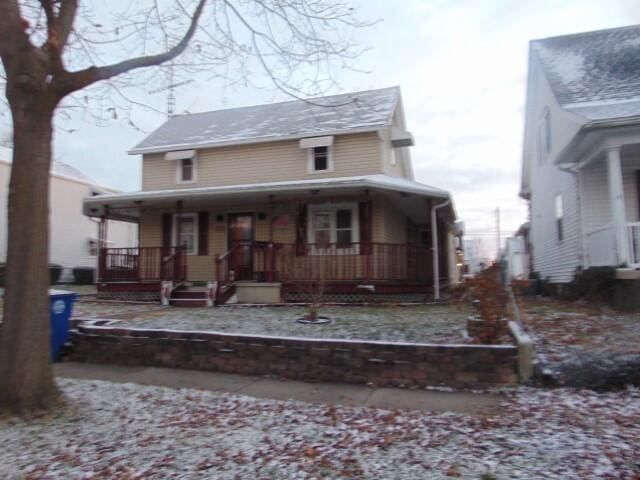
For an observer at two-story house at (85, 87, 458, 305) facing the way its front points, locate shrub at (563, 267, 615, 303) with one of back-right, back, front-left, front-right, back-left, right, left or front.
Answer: front-left

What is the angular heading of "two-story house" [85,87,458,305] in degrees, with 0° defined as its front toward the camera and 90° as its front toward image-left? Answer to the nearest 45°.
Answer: approximately 0°

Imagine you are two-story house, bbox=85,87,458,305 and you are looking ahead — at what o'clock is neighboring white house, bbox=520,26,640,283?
The neighboring white house is roughly at 10 o'clock from the two-story house.

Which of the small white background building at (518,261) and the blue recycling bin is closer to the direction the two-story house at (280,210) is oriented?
the blue recycling bin

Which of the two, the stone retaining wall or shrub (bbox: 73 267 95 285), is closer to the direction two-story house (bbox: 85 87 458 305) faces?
the stone retaining wall

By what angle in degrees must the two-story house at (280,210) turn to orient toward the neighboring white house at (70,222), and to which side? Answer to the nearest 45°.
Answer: approximately 135° to its right

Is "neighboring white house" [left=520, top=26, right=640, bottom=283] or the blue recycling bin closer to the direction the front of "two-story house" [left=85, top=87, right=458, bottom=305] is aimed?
the blue recycling bin

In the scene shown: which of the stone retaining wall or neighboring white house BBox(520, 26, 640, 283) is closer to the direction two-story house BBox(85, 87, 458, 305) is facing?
the stone retaining wall

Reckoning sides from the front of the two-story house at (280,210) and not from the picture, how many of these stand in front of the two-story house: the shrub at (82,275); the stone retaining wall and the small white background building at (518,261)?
1

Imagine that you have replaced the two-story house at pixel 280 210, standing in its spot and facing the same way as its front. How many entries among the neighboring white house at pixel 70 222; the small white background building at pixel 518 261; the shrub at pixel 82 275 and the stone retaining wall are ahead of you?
1
